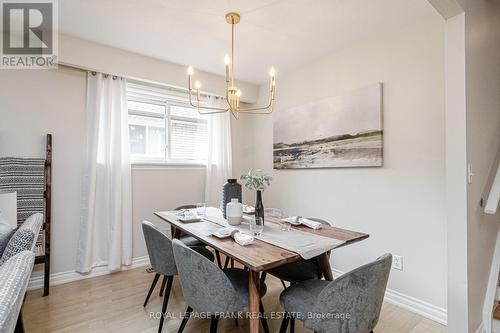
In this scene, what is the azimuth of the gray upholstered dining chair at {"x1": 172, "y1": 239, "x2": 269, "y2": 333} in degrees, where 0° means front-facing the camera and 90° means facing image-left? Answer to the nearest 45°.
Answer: approximately 225°

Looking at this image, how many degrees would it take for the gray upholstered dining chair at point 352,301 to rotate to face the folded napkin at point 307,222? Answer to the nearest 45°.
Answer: approximately 45° to its right

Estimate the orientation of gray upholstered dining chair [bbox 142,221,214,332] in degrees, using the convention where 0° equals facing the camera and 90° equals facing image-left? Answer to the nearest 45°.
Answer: approximately 225°

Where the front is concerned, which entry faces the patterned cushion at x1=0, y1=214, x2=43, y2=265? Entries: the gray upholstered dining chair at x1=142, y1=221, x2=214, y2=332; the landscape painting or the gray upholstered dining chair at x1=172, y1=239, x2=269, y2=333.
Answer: the landscape painting

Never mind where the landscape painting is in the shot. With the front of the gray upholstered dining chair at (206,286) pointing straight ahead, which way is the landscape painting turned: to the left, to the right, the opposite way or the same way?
the opposite way

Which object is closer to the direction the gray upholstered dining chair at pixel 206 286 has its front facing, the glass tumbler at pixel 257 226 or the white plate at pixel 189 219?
the glass tumbler

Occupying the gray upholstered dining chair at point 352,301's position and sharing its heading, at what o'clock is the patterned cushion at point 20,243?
The patterned cushion is roughly at 10 o'clock from the gray upholstered dining chair.

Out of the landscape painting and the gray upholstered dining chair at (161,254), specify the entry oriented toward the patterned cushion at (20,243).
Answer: the landscape painting

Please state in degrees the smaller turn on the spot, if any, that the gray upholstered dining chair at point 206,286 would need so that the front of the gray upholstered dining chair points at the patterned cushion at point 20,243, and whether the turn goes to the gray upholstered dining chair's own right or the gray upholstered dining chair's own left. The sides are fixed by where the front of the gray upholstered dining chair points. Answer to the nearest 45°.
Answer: approximately 135° to the gray upholstered dining chair's own left
